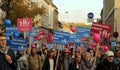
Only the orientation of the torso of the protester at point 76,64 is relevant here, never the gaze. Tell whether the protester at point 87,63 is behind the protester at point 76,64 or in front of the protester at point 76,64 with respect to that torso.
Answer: in front

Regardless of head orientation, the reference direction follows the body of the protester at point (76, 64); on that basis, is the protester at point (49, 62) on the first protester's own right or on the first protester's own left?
on the first protester's own right

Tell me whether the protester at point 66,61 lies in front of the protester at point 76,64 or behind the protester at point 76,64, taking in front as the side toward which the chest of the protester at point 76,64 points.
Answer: behind

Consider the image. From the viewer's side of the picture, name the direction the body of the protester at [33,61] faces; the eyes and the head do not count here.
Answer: toward the camera

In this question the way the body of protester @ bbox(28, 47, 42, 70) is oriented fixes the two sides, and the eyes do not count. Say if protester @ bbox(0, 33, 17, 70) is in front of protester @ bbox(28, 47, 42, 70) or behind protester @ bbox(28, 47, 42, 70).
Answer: in front

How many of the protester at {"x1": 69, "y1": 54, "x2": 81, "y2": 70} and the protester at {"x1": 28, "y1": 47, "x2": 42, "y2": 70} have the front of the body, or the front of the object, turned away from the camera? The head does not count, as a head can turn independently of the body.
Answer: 0

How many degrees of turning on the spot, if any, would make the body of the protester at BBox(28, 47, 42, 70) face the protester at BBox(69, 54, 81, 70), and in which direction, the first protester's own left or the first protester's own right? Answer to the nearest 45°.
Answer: approximately 90° to the first protester's own left
